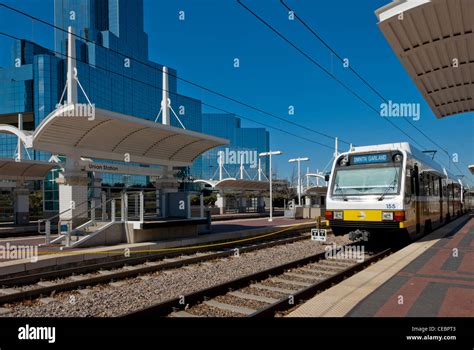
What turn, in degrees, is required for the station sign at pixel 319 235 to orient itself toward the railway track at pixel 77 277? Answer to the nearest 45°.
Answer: approximately 45° to its right

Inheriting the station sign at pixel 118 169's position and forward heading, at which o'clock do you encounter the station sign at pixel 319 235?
the station sign at pixel 319 235 is roughly at 11 o'clock from the station sign at pixel 118 169.

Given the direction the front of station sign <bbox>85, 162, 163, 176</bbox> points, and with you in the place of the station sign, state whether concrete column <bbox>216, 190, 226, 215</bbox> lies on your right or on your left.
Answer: on your left

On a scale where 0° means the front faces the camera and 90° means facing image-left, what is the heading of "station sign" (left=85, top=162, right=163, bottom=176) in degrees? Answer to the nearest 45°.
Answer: approximately 315°

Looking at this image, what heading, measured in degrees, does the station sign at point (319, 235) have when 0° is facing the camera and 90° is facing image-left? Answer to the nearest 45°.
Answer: approximately 0°

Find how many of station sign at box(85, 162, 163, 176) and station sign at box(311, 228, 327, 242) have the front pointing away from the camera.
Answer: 0

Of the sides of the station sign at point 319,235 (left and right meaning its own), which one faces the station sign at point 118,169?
right

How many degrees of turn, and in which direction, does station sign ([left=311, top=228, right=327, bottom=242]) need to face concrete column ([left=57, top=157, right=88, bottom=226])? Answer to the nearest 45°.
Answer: approximately 90° to its right
